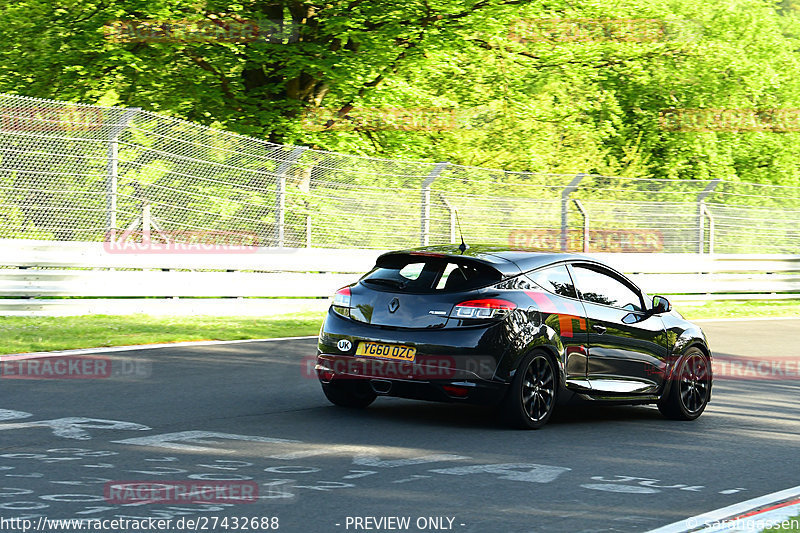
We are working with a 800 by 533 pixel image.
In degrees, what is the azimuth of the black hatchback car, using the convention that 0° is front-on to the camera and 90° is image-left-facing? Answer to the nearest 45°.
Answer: approximately 225°

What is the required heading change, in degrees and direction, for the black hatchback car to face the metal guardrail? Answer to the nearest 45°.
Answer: approximately 90° to its left

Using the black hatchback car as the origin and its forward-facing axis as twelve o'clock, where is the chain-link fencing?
The chain-link fencing is roughly at 10 o'clock from the black hatchback car.
